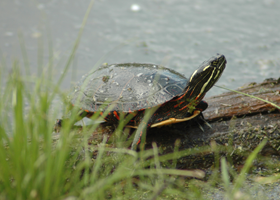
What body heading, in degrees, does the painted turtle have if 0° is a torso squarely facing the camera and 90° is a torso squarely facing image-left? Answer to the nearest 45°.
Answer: approximately 270°
